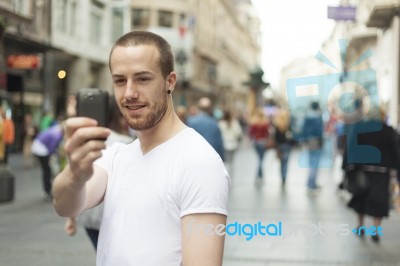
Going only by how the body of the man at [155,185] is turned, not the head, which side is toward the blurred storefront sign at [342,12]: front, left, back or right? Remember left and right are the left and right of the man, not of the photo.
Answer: back

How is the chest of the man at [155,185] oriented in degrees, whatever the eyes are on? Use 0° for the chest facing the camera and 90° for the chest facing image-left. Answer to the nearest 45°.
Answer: approximately 45°

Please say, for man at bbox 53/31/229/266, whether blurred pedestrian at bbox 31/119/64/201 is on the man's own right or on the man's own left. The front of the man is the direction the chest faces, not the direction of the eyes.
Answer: on the man's own right

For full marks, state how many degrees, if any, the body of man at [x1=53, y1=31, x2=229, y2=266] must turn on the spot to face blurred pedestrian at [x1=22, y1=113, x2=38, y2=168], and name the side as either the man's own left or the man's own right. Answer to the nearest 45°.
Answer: approximately 135° to the man's own right

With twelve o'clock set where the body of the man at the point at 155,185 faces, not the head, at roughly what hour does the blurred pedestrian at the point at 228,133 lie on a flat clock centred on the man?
The blurred pedestrian is roughly at 5 o'clock from the man.
